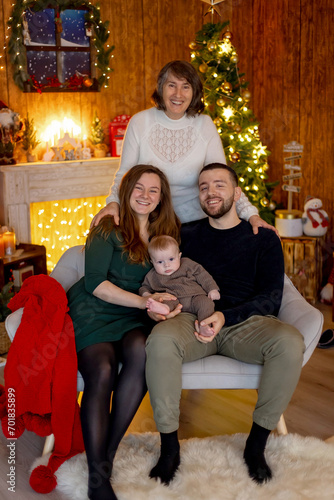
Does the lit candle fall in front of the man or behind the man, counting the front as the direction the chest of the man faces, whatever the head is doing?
behind

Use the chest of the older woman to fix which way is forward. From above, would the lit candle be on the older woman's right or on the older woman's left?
on the older woman's right

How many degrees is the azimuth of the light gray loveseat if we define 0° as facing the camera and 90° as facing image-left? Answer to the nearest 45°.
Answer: approximately 0°

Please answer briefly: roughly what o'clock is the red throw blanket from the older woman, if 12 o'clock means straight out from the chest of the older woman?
The red throw blanket is roughly at 1 o'clock from the older woman.

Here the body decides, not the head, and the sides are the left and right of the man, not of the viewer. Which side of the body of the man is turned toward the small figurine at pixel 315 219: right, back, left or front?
back

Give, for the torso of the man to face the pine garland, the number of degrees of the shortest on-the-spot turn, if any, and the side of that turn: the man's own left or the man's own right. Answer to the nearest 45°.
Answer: approximately 135° to the man's own right

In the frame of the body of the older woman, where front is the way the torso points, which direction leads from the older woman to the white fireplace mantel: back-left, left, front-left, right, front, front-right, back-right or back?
back-right
